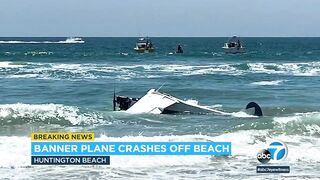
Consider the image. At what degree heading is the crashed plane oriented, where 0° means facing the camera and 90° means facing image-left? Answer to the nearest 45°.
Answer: approximately 90°
